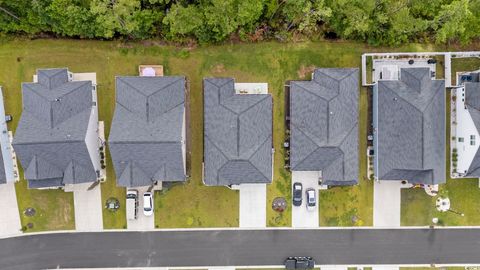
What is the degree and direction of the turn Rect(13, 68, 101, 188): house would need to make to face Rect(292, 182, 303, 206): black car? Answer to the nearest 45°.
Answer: approximately 90° to its left

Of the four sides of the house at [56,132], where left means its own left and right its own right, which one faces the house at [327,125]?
left

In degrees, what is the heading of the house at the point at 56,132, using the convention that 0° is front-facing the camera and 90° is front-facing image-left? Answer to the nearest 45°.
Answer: approximately 0°

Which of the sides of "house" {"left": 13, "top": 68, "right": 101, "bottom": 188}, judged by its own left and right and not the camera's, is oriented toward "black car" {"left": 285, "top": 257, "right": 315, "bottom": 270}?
left

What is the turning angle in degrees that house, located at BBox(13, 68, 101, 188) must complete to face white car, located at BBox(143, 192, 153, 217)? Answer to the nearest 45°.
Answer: approximately 90° to its left
